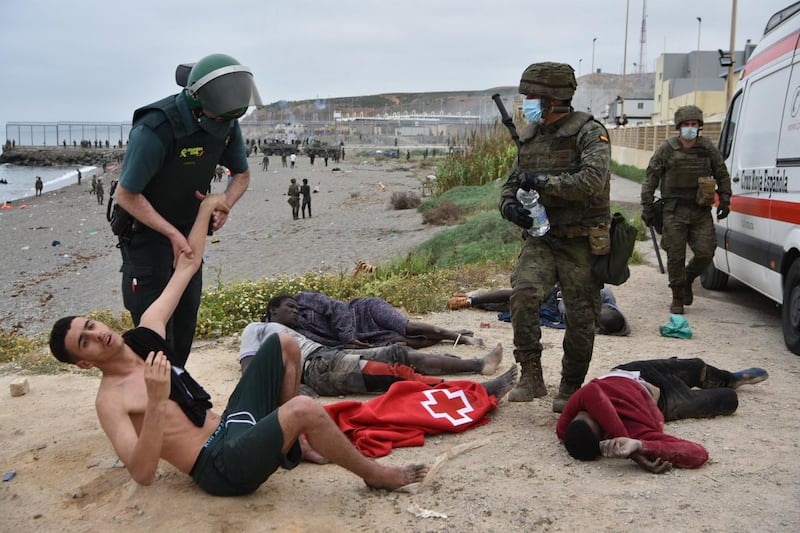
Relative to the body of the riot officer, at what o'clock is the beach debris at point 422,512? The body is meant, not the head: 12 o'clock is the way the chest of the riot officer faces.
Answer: The beach debris is roughly at 12 o'clock from the riot officer.

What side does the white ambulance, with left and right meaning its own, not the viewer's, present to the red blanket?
left

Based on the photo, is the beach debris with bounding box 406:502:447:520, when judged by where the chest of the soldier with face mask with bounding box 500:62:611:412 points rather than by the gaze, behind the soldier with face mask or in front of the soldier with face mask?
in front

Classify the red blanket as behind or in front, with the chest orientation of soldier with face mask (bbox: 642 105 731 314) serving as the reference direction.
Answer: in front

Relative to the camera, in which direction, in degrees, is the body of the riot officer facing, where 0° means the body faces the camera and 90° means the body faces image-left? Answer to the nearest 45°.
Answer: approximately 315°

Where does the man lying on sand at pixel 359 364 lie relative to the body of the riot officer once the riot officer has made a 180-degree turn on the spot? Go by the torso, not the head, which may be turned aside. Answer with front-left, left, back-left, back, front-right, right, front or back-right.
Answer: right

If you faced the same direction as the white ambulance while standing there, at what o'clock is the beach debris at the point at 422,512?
The beach debris is roughly at 8 o'clock from the white ambulance.

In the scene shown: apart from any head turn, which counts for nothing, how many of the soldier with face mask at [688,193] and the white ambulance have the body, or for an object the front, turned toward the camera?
1
